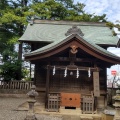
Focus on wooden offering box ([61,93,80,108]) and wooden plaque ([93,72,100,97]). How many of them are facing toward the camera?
2

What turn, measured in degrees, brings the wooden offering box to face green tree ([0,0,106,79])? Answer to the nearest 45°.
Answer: approximately 135° to its right

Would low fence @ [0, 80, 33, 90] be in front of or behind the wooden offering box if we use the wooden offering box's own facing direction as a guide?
behind

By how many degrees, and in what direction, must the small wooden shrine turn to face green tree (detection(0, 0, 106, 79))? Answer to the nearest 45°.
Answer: approximately 135° to its right

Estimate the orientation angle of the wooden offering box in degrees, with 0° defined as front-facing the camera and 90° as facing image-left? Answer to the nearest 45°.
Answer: approximately 0°

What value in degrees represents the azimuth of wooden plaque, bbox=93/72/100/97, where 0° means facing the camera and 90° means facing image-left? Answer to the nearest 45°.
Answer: approximately 0°

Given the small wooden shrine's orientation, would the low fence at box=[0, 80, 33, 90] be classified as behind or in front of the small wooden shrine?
behind
